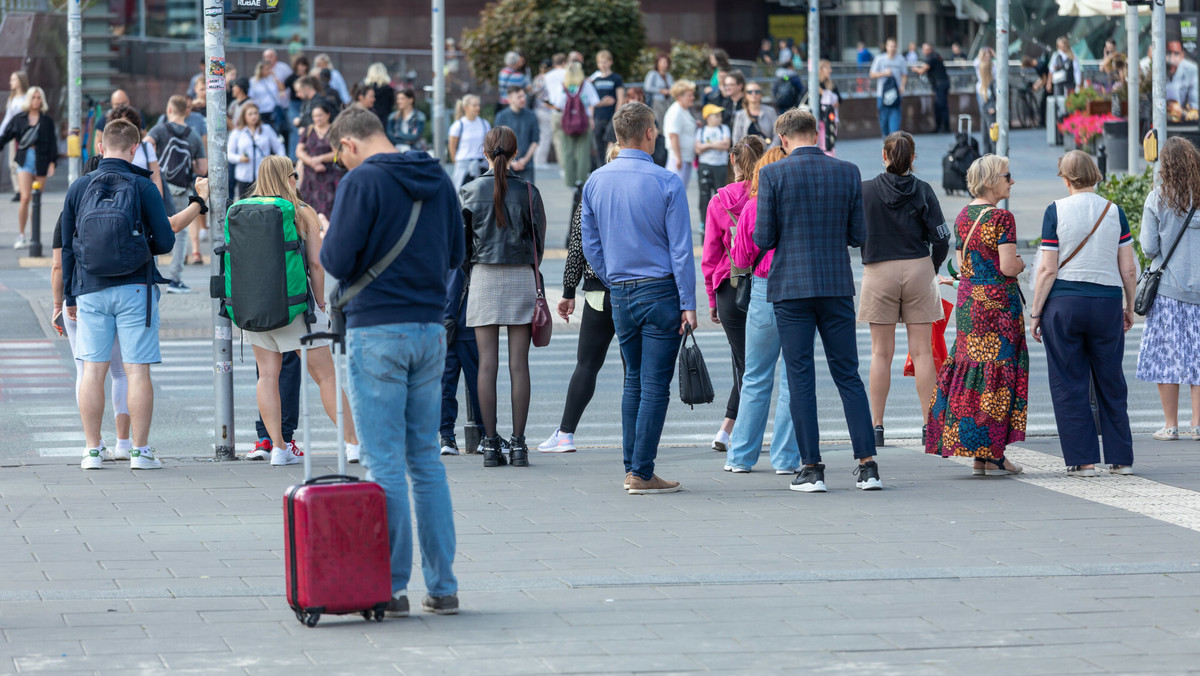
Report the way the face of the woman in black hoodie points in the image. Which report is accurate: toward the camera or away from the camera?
away from the camera

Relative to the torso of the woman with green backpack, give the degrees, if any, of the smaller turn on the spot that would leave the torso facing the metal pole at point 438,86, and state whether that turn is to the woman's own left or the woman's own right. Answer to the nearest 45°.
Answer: approximately 45° to the woman's own left

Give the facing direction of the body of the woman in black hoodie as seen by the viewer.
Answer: away from the camera

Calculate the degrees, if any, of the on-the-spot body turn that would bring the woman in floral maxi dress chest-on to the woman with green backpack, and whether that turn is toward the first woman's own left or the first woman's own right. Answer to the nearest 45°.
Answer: approximately 135° to the first woman's own left

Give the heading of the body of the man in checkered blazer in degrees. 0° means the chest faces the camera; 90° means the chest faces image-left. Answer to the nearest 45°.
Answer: approximately 180°

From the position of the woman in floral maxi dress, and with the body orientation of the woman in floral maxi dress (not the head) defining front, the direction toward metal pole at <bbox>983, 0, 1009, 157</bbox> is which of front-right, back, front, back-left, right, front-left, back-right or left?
front-left

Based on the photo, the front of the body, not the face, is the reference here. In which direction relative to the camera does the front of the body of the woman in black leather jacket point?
away from the camera

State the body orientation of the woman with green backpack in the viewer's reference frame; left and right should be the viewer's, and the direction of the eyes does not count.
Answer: facing away from the viewer and to the right of the viewer

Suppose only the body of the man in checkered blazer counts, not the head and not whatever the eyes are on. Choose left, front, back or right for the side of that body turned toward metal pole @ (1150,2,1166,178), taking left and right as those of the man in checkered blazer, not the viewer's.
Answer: front

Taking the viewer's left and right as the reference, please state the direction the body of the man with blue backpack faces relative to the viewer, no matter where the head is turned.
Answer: facing away from the viewer

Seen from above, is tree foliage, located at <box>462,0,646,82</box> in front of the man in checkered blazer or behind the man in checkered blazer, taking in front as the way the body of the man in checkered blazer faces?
in front

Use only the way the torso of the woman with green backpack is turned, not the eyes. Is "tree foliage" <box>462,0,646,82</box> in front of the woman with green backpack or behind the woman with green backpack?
in front
